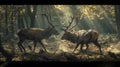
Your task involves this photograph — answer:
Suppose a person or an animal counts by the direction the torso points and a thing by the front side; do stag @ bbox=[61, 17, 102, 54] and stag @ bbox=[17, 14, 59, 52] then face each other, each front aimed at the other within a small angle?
yes

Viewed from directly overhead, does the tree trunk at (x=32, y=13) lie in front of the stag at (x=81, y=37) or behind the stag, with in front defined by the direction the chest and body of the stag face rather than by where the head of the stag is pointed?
in front

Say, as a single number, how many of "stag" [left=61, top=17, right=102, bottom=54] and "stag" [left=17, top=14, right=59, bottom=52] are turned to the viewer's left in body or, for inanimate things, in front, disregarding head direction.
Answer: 1

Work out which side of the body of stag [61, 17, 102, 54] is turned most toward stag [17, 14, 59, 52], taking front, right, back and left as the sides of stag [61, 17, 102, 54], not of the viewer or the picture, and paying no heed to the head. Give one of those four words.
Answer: front

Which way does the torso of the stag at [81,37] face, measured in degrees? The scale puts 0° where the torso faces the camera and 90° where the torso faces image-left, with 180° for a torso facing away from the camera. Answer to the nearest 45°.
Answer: approximately 90°

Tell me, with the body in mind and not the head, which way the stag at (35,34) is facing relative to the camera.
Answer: to the viewer's right

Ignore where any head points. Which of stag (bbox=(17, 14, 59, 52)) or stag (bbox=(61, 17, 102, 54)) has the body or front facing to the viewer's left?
stag (bbox=(61, 17, 102, 54))

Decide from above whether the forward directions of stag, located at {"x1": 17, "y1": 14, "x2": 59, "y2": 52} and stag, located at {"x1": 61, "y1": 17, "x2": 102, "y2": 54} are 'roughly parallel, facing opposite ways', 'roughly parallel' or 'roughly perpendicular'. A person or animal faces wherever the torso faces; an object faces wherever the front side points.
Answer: roughly parallel, facing opposite ways

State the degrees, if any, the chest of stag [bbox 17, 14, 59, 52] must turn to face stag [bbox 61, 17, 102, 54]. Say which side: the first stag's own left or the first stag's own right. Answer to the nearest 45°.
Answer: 0° — it already faces it
